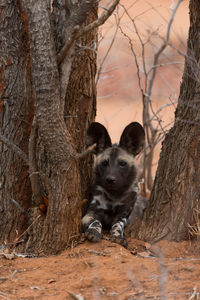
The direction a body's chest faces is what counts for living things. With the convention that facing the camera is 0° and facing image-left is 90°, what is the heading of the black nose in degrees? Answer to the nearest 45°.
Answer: approximately 0°

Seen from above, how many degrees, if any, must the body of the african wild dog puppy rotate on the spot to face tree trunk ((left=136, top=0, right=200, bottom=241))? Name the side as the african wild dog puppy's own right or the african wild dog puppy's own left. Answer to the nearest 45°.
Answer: approximately 45° to the african wild dog puppy's own left

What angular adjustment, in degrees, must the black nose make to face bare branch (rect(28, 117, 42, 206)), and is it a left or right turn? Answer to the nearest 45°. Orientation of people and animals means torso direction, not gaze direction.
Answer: approximately 45° to its right

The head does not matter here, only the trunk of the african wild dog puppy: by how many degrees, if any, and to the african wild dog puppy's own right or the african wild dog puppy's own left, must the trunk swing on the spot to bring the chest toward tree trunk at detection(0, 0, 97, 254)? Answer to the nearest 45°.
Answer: approximately 45° to the african wild dog puppy's own right

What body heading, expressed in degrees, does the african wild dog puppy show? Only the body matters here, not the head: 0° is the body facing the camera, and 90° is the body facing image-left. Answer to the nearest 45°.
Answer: approximately 0°

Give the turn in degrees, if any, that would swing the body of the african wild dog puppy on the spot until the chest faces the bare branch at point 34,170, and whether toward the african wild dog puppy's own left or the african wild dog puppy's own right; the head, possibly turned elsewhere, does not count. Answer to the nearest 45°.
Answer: approximately 45° to the african wild dog puppy's own right
